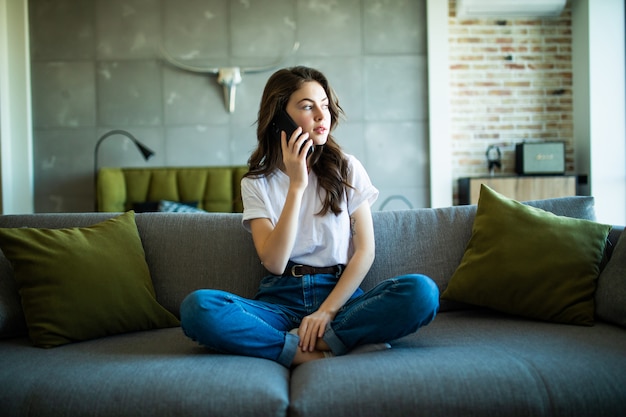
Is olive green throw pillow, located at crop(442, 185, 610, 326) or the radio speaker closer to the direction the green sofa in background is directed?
the olive green throw pillow

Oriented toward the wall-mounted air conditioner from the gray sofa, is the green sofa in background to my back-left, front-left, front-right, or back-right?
front-left

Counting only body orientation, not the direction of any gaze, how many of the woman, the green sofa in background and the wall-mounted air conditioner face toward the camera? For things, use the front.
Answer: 3

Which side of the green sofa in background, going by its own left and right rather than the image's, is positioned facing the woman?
front

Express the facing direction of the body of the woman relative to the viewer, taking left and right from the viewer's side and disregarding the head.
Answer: facing the viewer

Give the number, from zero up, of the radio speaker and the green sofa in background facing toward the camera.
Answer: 2

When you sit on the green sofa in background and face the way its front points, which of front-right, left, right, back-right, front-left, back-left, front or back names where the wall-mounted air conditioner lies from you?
left

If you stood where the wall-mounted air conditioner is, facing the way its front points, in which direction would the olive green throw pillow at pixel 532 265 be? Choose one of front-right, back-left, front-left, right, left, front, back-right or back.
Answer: front

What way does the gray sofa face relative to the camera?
toward the camera

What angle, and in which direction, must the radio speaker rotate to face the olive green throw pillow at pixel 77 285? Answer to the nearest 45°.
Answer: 0° — it already faces it

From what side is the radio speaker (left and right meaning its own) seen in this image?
front

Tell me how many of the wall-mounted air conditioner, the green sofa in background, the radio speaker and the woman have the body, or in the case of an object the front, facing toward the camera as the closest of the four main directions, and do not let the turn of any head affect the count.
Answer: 4

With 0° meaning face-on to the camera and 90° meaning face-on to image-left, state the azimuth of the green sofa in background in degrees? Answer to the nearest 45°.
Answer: approximately 0°

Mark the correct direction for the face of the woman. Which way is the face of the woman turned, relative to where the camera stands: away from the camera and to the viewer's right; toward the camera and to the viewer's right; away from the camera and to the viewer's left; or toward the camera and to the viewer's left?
toward the camera and to the viewer's right

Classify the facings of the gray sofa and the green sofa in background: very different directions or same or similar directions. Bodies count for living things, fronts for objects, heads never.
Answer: same or similar directions

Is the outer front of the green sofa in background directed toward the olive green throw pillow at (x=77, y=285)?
yes

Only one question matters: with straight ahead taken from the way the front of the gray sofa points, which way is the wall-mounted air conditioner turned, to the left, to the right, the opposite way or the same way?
the same way

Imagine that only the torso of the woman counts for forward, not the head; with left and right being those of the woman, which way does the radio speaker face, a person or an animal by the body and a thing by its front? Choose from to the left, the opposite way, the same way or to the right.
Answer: the same way

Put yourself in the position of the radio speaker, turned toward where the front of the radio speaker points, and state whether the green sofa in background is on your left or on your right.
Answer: on your right

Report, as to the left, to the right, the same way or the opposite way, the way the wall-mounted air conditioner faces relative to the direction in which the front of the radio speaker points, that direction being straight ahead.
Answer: the same way
